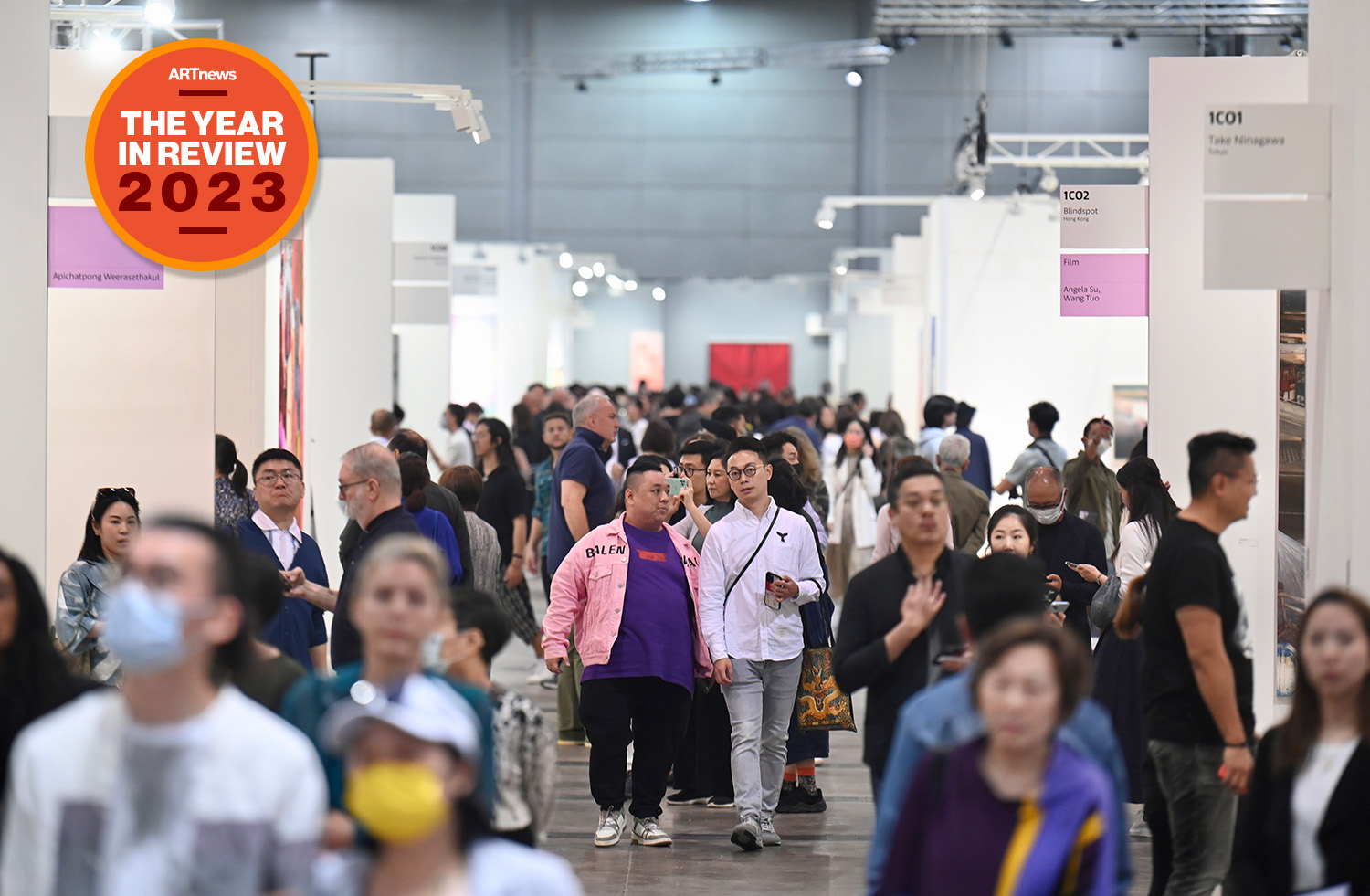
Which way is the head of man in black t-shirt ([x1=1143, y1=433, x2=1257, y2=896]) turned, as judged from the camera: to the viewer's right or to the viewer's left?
to the viewer's right

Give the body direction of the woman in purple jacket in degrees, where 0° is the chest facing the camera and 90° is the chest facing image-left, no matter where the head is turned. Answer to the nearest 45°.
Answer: approximately 0°

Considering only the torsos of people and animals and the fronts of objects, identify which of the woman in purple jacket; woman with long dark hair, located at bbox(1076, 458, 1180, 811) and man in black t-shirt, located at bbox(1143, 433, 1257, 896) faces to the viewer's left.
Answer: the woman with long dark hair

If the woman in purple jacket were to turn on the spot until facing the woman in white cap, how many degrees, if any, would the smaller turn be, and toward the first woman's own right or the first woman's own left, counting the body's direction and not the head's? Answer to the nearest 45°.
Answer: approximately 45° to the first woman's own right

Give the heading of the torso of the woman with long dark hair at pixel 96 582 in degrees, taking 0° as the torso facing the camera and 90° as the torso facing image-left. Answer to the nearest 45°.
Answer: approximately 315°

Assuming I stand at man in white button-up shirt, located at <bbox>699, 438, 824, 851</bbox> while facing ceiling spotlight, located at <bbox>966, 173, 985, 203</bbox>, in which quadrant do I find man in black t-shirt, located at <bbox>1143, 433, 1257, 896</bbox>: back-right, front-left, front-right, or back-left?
back-right
